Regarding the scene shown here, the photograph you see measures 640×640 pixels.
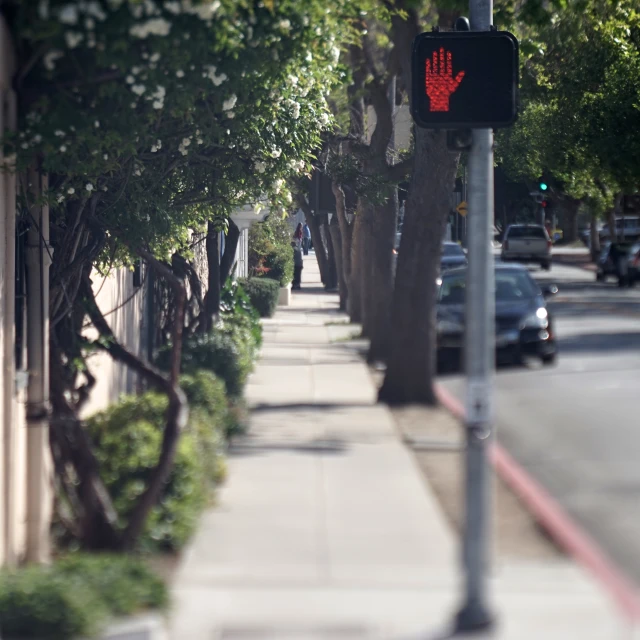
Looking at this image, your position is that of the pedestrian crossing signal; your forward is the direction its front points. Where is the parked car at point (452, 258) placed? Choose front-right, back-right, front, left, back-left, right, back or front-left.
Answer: back

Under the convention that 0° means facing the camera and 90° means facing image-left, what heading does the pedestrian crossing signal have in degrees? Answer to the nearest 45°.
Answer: approximately 0°

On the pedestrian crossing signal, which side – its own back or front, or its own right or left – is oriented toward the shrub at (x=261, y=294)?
back

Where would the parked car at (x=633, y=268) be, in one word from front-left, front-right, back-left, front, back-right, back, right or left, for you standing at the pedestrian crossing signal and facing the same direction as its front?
back

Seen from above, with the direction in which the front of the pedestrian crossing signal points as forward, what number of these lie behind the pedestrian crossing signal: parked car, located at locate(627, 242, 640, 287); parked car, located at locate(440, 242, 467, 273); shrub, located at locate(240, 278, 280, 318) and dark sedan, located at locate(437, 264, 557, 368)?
4

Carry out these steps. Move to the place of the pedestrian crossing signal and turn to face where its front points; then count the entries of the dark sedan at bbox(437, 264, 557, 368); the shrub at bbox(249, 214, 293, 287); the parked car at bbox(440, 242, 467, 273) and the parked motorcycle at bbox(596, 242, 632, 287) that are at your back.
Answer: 4

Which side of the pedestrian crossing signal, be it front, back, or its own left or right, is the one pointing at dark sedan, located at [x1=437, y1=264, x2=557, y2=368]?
back

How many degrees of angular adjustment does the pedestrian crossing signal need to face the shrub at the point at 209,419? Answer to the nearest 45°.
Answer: approximately 135° to its right

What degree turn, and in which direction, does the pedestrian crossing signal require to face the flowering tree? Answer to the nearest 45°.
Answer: approximately 135° to its right

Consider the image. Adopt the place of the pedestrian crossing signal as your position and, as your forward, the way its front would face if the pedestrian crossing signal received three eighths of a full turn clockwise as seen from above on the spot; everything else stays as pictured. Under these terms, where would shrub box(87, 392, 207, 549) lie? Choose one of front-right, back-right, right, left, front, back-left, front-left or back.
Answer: front

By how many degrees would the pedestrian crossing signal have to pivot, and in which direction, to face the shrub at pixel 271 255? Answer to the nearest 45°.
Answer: approximately 180°
